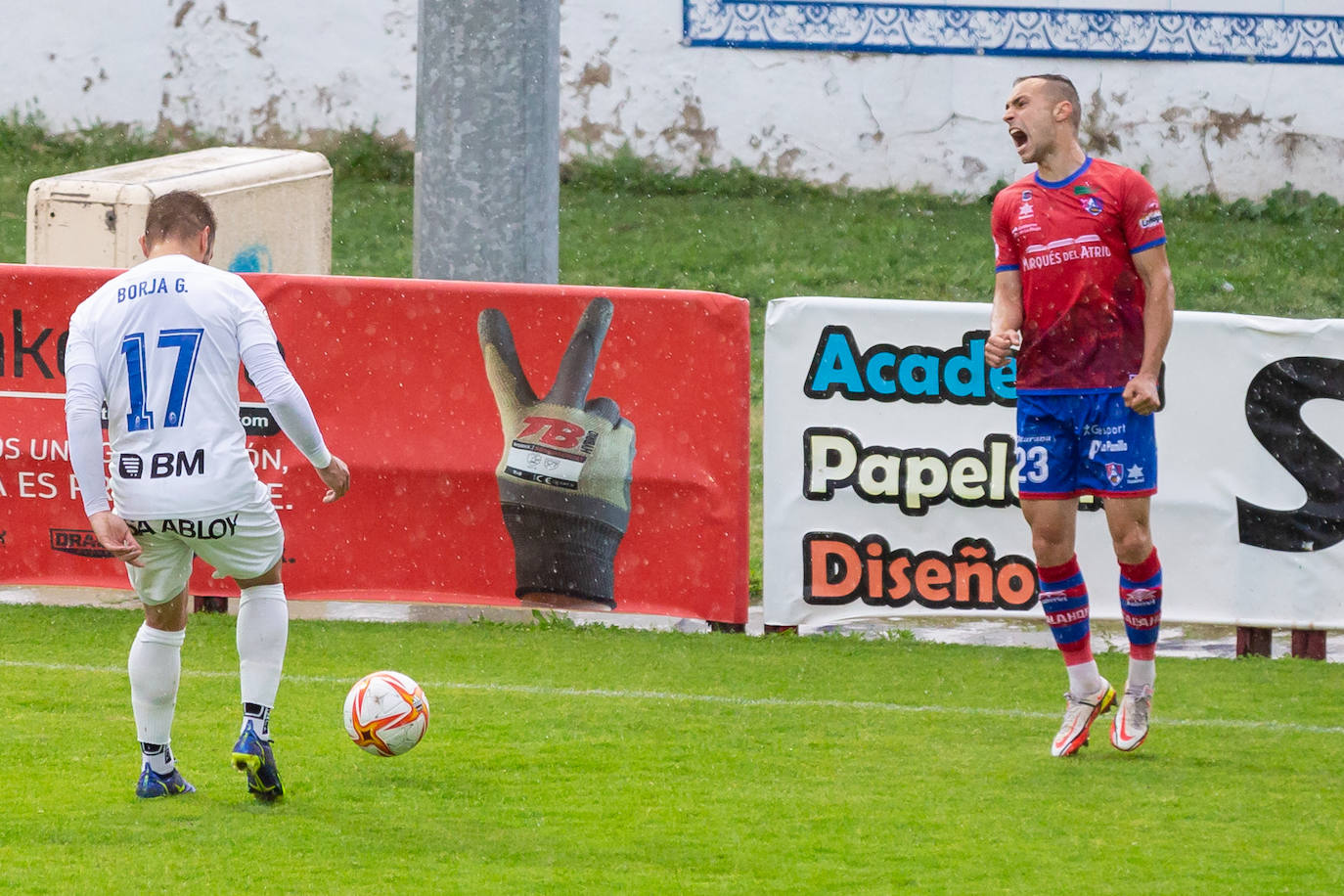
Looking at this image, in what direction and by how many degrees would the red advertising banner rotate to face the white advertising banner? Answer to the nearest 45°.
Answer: approximately 90° to its left

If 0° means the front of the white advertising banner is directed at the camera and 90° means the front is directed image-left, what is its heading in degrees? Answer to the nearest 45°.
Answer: approximately 0°

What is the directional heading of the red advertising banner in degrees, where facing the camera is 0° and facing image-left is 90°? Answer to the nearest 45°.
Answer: approximately 0°

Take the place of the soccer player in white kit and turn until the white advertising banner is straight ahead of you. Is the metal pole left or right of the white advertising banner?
left

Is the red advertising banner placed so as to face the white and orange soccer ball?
yes

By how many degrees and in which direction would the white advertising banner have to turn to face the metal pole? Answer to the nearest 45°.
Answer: approximately 90° to its right

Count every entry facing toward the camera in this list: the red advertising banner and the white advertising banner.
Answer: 2

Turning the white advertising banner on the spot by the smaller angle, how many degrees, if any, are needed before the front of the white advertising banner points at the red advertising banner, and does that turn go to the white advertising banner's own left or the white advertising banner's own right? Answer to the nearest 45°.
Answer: approximately 90° to the white advertising banner's own right

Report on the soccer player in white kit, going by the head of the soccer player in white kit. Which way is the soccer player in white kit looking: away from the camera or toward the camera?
away from the camera
